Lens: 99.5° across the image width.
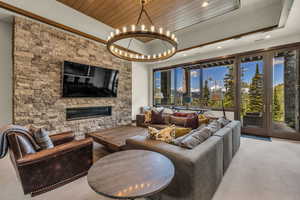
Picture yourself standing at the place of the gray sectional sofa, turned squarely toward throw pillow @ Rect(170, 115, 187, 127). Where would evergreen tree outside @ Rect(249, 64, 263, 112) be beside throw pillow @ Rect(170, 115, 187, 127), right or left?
right

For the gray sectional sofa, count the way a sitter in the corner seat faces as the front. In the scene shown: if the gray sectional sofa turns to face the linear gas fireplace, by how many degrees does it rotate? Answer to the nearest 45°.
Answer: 0° — it already faces it

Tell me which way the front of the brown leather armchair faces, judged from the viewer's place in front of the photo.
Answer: facing away from the viewer and to the right of the viewer

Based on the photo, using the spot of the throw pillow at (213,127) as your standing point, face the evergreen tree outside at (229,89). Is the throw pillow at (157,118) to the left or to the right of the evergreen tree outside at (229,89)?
left

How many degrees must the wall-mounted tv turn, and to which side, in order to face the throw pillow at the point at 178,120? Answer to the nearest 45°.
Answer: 0° — it already faces it

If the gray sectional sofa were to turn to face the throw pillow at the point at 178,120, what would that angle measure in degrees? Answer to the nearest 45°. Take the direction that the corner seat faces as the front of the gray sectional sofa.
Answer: approximately 45° to its right

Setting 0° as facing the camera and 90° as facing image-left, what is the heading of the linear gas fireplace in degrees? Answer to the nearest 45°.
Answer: approximately 315°
